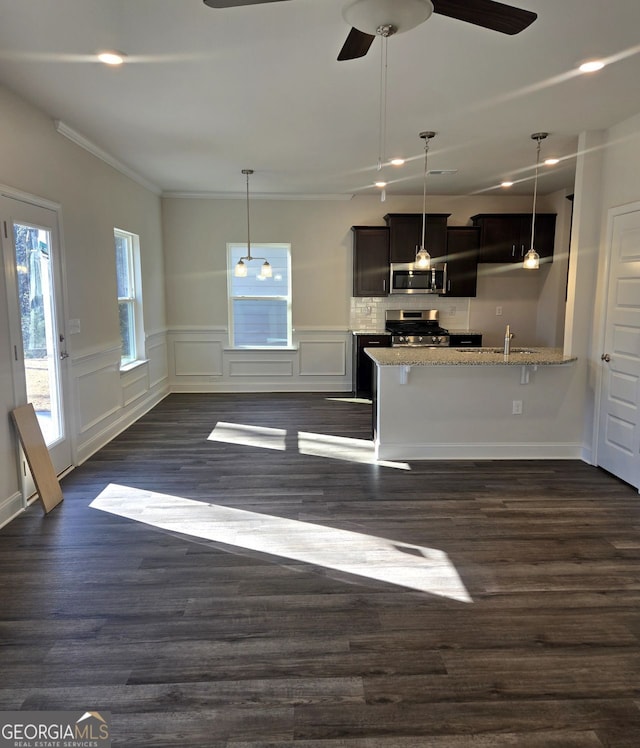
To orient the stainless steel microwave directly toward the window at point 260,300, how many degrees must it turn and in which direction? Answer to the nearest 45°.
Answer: approximately 90° to its right

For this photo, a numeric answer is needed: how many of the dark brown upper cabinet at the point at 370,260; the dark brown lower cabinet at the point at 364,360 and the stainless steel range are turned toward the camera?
3

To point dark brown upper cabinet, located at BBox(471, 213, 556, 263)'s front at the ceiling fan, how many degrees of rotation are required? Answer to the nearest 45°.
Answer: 0° — it already faces it

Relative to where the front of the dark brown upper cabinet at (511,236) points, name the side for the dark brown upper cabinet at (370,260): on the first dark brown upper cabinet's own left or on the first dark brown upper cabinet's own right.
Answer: on the first dark brown upper cabinet's own right

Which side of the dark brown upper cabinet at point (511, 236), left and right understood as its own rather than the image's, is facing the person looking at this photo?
front

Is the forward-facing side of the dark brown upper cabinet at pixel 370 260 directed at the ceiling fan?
yes

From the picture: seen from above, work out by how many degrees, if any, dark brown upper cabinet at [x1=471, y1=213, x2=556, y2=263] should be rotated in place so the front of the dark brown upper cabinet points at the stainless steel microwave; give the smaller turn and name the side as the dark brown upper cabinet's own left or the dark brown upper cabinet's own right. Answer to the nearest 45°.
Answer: approximately 90° to the dark brown upper cabinet's own right

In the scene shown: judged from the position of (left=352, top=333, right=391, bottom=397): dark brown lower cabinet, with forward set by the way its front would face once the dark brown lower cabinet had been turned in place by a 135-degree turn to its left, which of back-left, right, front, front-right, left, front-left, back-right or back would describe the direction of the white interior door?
right

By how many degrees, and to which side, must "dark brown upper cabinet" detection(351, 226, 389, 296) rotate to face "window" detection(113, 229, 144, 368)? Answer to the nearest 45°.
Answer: approximately 45° to its right

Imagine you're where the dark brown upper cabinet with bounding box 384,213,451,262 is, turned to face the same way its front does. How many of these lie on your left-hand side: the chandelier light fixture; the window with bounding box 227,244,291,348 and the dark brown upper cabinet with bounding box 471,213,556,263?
1

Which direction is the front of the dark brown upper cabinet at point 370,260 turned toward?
toward the camera
